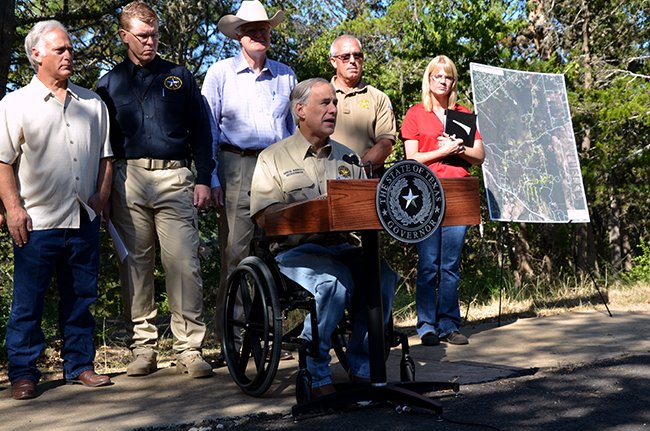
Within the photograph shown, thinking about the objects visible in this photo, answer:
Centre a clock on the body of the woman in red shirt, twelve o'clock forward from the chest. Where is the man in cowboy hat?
The man in cowboy hat is roughly at 2 o'clock from the woman in red shirt.

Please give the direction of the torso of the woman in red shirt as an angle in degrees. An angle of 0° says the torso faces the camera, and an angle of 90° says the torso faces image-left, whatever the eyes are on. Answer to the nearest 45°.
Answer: approximately 0°

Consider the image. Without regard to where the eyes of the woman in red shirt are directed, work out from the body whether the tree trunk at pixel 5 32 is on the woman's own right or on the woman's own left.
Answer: on the woman's own right

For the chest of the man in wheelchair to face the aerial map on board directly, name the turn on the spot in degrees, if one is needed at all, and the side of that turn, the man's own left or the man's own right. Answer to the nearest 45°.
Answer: approximately 90° to the man's own left
